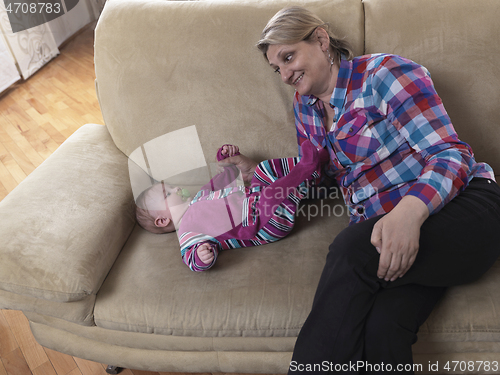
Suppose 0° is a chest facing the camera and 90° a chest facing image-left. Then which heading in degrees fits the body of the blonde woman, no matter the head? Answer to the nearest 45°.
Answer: approximately 45°

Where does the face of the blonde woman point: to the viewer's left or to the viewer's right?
to the viewer's left

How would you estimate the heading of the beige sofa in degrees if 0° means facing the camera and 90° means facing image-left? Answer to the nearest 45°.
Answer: approximately 0°
